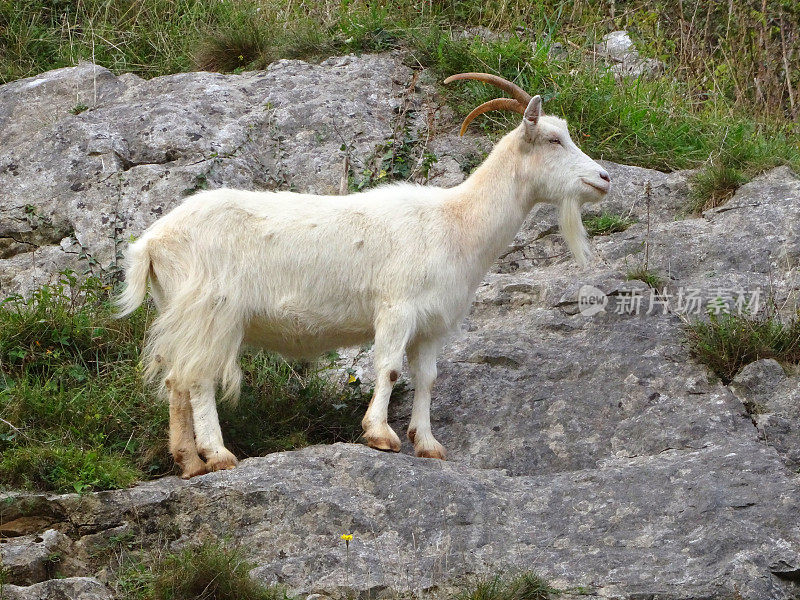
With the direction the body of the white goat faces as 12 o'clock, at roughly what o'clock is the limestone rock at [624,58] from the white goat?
The limestone rock is roughly at 10 o'clock from the white goat.

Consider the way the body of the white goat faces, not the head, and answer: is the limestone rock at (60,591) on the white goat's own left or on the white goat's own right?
on the white goat's own right

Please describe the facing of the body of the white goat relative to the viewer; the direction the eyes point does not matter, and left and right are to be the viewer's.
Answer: facing to the right of the viewer
